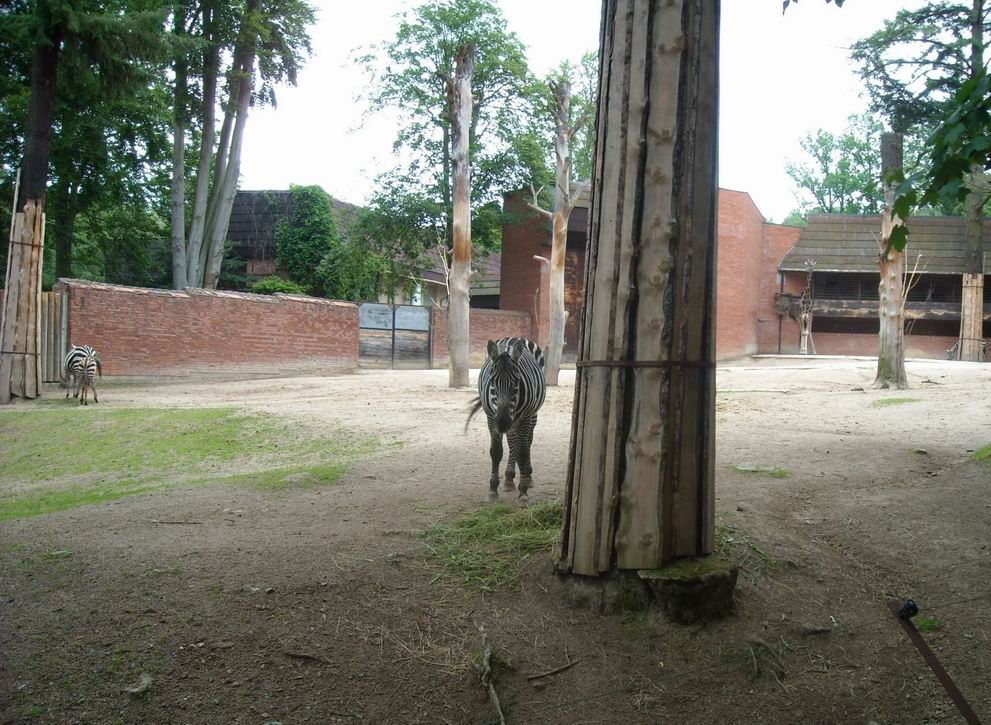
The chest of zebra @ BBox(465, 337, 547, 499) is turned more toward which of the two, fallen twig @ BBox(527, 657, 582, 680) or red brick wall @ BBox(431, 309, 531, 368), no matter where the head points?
the fallen twig

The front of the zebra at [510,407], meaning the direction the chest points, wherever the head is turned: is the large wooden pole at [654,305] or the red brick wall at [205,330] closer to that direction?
the large wooden pole

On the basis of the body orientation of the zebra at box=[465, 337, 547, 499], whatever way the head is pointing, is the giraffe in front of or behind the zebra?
behind

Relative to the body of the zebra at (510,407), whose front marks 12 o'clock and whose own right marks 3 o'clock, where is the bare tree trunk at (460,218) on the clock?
The bare tree trunk is roughly at 6 o'clock from the zebra.

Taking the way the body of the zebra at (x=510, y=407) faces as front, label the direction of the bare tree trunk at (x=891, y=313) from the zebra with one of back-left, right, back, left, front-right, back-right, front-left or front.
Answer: back-left

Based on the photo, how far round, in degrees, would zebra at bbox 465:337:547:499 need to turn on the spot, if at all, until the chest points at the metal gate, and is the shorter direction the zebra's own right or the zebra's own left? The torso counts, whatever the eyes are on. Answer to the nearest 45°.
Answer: approximately 180°

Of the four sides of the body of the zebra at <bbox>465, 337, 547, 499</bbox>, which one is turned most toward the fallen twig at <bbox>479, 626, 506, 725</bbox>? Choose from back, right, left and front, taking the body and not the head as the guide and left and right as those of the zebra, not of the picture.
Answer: front

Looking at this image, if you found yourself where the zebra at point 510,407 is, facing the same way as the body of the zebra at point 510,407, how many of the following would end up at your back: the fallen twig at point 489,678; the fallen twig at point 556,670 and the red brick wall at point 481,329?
1

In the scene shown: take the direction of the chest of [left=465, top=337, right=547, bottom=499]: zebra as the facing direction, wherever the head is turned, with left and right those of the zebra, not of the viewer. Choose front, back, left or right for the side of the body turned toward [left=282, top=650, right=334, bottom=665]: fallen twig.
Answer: front

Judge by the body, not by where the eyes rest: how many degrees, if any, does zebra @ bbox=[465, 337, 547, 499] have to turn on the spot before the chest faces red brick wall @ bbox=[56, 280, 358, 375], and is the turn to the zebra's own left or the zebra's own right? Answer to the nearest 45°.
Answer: approximately 135° to the zebra's own right

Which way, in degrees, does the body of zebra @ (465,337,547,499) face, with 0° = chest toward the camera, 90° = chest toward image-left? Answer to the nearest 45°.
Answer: approximately 0°

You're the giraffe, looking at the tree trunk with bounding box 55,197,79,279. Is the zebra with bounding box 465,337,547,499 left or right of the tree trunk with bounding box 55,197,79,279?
left

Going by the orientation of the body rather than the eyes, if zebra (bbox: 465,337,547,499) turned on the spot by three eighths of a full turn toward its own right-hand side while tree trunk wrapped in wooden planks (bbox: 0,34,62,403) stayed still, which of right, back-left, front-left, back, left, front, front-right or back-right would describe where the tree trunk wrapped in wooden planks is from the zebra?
front

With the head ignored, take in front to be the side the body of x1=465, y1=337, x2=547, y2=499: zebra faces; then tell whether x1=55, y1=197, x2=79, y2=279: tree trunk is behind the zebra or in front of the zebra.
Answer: behind

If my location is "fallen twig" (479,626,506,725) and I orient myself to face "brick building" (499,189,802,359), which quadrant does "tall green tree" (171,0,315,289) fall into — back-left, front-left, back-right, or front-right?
front-left

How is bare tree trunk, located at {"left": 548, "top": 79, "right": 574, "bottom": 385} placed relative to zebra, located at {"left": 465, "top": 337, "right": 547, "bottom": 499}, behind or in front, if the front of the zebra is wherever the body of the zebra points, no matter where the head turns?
behind

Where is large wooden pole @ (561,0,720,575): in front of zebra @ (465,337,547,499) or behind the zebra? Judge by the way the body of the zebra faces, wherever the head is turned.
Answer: in front

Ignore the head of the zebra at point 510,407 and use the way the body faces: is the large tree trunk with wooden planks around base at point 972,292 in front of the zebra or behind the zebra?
behind

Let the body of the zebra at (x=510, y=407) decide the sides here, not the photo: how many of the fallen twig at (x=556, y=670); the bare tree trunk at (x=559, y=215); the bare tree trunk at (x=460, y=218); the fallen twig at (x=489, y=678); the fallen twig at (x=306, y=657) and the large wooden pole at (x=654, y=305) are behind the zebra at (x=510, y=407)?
2
